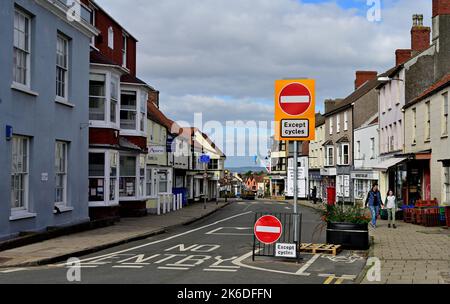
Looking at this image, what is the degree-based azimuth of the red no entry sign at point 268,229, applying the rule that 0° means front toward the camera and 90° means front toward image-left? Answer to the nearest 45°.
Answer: approximately 0°

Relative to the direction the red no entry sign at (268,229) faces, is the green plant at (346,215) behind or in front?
behind

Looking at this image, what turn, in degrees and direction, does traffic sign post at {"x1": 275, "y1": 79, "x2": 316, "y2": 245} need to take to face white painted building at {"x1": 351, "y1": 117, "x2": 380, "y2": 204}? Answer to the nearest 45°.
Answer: approximately 180°

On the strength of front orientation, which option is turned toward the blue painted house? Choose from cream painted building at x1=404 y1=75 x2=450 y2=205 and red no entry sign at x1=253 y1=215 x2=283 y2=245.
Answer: the cream painted building

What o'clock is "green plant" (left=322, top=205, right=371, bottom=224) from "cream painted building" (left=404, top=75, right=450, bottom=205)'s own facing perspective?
The green plant is roughly at 11 o'clock from the cream painted building.

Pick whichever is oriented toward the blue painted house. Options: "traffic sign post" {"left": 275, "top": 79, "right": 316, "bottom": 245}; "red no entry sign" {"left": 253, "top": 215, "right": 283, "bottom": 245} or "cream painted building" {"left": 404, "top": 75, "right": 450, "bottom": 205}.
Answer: the cream painted building

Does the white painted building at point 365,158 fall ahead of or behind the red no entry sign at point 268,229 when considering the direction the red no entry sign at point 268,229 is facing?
behind

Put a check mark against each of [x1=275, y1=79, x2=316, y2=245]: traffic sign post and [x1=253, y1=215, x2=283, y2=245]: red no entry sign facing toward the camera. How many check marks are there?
2

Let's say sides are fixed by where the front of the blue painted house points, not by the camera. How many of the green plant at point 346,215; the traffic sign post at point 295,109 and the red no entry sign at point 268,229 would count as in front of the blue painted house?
3

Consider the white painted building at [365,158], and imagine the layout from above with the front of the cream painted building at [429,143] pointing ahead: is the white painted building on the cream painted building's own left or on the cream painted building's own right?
on the cream painted building's own right

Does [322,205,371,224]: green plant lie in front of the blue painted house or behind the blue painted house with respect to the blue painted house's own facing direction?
in front

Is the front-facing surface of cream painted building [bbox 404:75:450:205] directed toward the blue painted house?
yes
